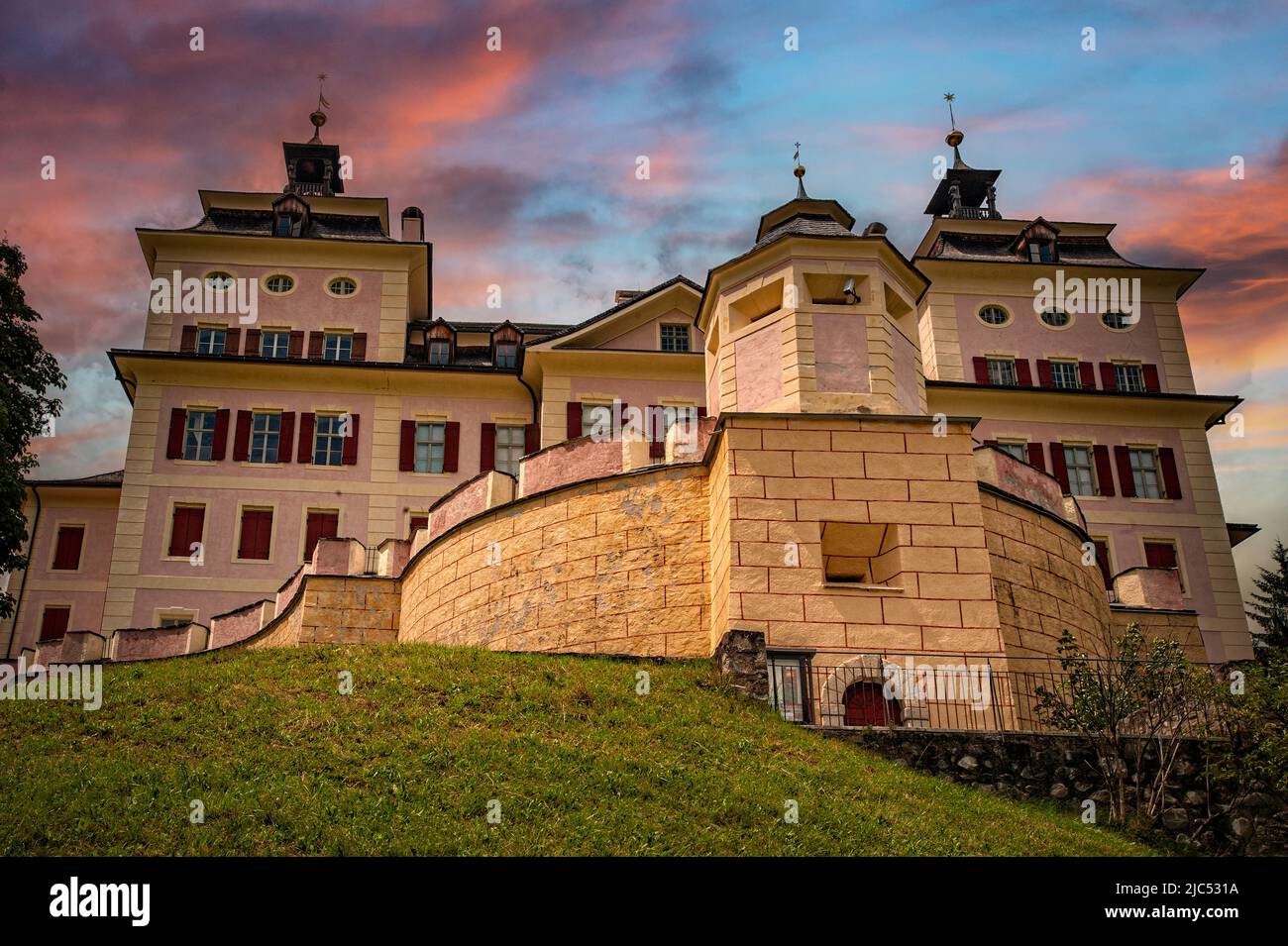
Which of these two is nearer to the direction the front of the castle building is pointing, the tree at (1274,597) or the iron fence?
the iron fence

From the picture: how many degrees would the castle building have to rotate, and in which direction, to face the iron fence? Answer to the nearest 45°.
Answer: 0° — it already faces it

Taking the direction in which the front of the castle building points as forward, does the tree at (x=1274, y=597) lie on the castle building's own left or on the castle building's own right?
on the castle building's own left

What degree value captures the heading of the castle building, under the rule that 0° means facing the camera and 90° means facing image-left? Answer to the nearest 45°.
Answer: approximately 0°
